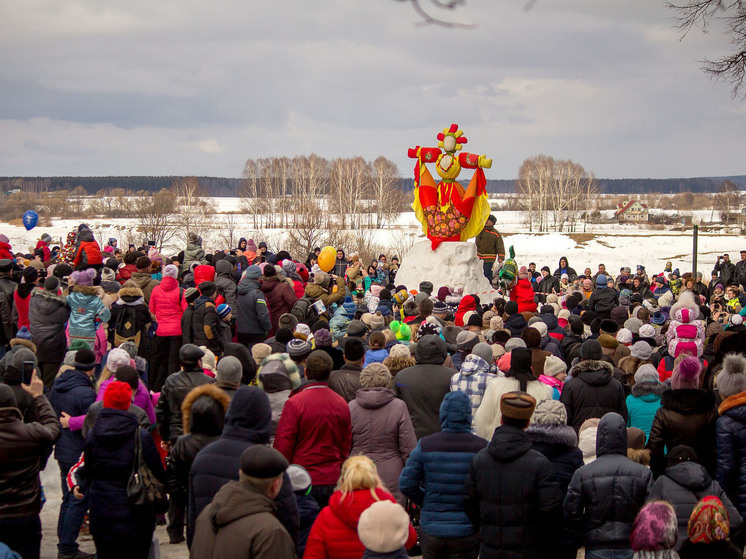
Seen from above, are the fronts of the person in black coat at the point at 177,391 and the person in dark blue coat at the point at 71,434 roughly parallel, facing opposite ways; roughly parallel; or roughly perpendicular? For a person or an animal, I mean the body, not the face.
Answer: roughly parallel

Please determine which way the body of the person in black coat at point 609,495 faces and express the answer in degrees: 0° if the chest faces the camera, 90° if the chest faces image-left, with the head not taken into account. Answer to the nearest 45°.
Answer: approximately 180°

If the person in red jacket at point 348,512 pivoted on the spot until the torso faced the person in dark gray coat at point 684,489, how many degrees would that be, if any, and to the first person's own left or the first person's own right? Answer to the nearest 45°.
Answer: approximately 90° to the first person's own right

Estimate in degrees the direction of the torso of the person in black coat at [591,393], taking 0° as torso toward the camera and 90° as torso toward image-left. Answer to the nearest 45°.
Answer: approximately 180°

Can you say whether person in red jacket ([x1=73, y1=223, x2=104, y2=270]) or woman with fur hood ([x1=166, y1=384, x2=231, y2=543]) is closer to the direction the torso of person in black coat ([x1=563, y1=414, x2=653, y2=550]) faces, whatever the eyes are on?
the person in red jacket

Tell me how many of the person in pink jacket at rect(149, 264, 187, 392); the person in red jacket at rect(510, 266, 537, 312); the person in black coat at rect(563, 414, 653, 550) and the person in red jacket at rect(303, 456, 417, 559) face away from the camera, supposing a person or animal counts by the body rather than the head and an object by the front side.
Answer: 4

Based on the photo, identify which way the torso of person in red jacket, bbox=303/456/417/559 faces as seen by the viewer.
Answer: away from the camera

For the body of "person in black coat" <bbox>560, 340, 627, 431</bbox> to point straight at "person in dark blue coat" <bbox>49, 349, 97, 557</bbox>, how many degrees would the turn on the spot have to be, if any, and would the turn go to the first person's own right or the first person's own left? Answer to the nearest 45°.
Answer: approximately 90° to the first person's own left

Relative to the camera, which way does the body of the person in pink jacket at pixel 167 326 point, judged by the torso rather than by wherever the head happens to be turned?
away from the camera

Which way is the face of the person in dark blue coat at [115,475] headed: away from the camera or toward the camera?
away from the camera

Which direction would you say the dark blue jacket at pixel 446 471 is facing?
away from the camera

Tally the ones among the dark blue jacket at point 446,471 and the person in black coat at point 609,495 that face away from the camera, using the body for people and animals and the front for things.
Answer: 2

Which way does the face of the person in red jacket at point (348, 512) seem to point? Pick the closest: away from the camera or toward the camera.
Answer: away from the camera

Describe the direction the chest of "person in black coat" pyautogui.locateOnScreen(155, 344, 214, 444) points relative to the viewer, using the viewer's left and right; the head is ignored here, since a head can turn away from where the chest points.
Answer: facing away from the viewer and to the right of the viewer

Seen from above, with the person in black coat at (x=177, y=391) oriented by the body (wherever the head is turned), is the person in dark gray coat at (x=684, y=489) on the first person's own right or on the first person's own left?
on the first person's own right

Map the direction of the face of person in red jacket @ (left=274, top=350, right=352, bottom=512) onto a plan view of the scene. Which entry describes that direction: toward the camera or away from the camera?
away from the camera

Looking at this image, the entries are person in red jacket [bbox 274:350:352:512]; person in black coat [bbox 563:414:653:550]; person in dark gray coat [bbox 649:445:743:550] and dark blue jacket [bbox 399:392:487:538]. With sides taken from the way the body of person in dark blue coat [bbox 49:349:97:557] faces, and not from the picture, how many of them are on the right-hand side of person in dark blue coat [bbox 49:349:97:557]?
4

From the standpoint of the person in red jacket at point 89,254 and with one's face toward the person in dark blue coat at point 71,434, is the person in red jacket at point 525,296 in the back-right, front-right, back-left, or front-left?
front-left

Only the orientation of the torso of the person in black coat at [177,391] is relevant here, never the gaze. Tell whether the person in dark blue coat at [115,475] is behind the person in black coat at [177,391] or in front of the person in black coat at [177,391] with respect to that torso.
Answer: behind

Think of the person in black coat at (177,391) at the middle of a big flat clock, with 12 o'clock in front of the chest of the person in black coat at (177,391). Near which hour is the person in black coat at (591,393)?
the person in black coat at (591,393) is roughly at 2 o'clock from the person in black coat at (177,391).
